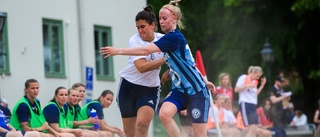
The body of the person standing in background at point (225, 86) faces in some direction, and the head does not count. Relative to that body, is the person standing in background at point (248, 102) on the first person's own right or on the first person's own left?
on the first person's own left

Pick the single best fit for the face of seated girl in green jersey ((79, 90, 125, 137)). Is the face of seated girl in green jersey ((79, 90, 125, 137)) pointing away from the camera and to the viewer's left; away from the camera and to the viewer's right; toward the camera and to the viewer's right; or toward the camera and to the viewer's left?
toward the camera and to the viewer's right

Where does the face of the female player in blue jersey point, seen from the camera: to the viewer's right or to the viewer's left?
to the viewer's left

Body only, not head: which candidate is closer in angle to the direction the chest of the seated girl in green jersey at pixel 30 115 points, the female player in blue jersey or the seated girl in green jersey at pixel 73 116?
the female player in blue jersey

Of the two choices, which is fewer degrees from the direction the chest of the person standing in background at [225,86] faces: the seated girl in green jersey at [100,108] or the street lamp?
the seated girl in green jersey
